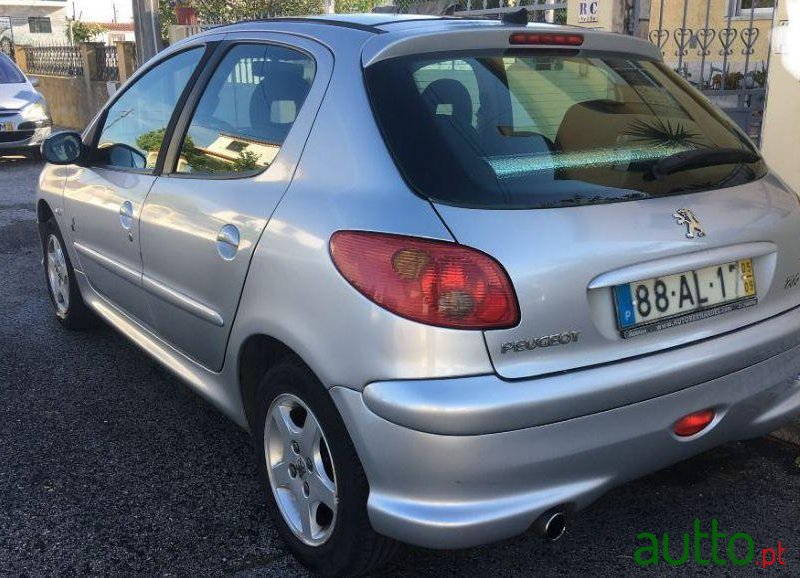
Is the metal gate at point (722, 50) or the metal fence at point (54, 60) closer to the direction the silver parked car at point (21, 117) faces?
the metal gate

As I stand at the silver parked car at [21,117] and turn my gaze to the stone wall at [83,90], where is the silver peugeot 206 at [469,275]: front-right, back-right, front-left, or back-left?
back-right

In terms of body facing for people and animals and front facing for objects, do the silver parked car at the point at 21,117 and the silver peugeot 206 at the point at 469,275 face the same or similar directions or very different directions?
very different directions

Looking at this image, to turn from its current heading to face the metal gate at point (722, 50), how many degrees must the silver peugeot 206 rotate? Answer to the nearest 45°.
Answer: approximately 90° to its right

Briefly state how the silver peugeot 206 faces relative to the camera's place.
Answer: facing away from the viewer and to the left of the viewer

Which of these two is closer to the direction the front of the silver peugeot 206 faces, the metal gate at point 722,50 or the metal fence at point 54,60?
the metal fence

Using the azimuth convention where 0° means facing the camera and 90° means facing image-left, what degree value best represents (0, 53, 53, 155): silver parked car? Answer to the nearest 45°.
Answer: approximately 315°

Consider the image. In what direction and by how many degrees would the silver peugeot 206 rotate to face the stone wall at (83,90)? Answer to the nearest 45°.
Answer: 0° — it already faces it

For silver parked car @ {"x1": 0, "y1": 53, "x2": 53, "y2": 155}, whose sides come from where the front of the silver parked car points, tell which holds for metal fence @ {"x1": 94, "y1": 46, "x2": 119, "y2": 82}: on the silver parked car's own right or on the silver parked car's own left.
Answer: on the silver parked car's own left
